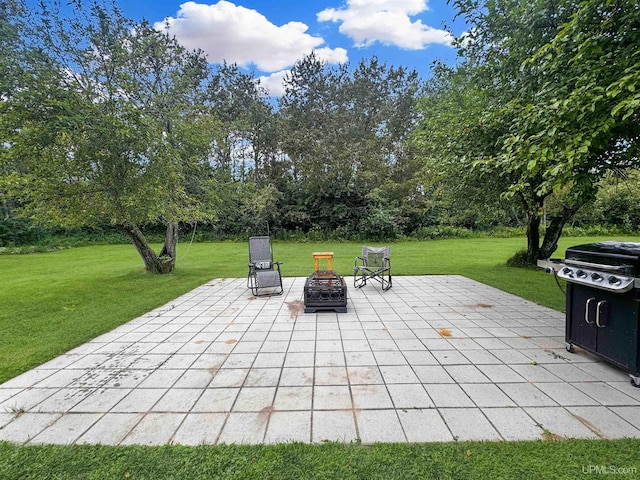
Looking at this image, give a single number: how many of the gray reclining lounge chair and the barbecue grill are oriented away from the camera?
0

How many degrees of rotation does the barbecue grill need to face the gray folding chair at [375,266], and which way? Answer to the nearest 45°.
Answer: approximately 90° to its right

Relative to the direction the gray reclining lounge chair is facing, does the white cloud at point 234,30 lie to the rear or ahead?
to the rear

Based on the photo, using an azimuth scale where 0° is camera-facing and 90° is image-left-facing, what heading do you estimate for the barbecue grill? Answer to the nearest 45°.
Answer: approximately 45°

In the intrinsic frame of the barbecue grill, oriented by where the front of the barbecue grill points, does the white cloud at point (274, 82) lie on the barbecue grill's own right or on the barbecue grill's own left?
on the barbecue grill's own right

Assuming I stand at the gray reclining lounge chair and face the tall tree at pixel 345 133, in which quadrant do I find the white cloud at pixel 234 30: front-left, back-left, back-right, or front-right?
front-left

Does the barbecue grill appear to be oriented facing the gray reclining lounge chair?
no

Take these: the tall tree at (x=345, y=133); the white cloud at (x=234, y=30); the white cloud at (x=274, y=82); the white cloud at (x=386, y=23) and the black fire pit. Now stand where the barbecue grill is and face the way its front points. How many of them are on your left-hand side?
0

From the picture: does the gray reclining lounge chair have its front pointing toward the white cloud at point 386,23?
no

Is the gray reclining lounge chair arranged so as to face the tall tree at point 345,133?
no
